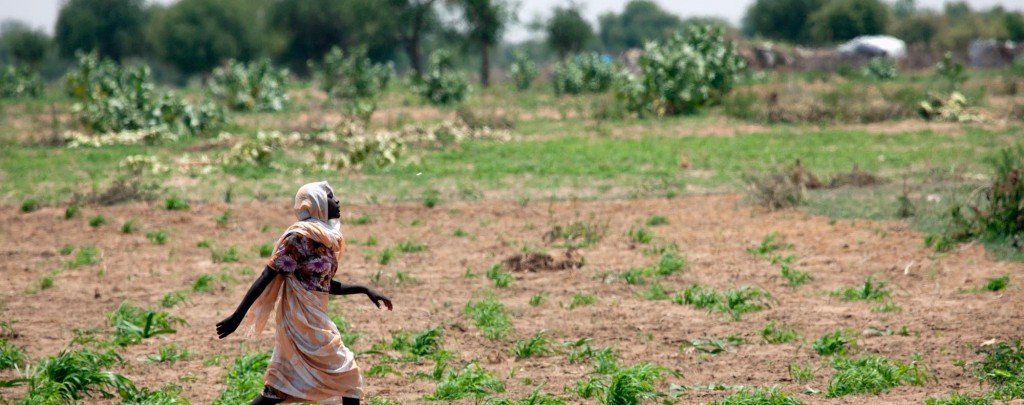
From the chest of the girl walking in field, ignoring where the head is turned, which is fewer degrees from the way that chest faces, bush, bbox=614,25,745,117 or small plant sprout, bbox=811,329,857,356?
the small plant sprout

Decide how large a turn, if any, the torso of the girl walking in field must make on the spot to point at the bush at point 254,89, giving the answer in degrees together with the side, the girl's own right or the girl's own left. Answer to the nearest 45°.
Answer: approximately 90° to the girl's own left

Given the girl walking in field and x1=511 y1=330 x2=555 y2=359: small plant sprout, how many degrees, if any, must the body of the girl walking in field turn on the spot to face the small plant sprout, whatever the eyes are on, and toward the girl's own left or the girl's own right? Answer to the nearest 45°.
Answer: approximately 45° to the girl's own left

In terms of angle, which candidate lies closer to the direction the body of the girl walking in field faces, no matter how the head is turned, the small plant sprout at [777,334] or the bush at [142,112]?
the small plant sprout

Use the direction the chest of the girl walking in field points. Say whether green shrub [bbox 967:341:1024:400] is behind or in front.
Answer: in front

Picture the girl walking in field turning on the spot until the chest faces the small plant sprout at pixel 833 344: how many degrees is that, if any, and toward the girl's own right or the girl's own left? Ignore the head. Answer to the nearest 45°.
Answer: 0° — they already face it

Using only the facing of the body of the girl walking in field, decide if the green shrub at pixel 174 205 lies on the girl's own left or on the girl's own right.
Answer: on the girl's own left

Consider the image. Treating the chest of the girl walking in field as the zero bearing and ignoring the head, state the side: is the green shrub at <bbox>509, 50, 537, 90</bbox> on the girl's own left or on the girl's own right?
on the girl's own left

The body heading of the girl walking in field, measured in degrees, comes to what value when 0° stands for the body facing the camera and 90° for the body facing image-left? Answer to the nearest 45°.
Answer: approximately 270°
